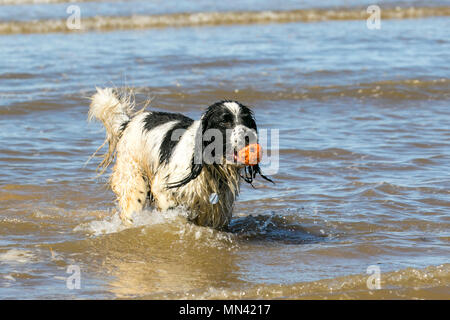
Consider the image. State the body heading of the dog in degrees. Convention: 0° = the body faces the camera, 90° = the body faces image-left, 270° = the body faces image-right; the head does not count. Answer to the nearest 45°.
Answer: approximately 315°
